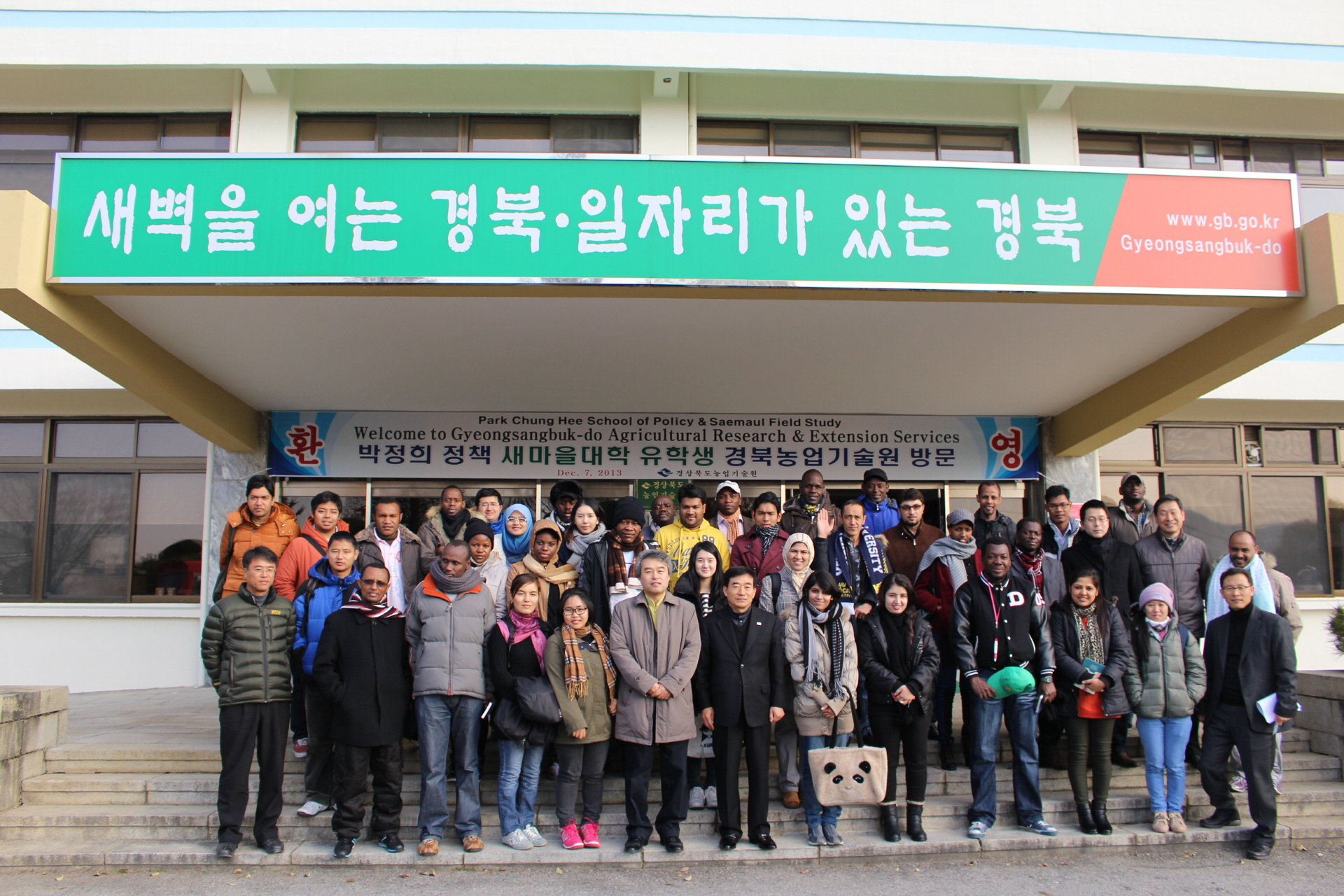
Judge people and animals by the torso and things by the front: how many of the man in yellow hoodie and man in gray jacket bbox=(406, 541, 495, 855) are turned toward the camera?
2

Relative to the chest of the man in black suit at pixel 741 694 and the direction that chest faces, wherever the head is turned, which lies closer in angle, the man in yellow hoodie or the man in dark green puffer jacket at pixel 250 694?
the man in dark green puffer jacket

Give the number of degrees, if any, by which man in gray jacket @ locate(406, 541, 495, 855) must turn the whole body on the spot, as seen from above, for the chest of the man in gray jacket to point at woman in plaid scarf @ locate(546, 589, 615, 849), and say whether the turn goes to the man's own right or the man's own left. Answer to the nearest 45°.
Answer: approximately 90° to the man's own left

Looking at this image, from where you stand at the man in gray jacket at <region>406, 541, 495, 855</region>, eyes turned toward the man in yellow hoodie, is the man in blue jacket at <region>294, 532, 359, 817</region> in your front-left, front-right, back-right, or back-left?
back-left
